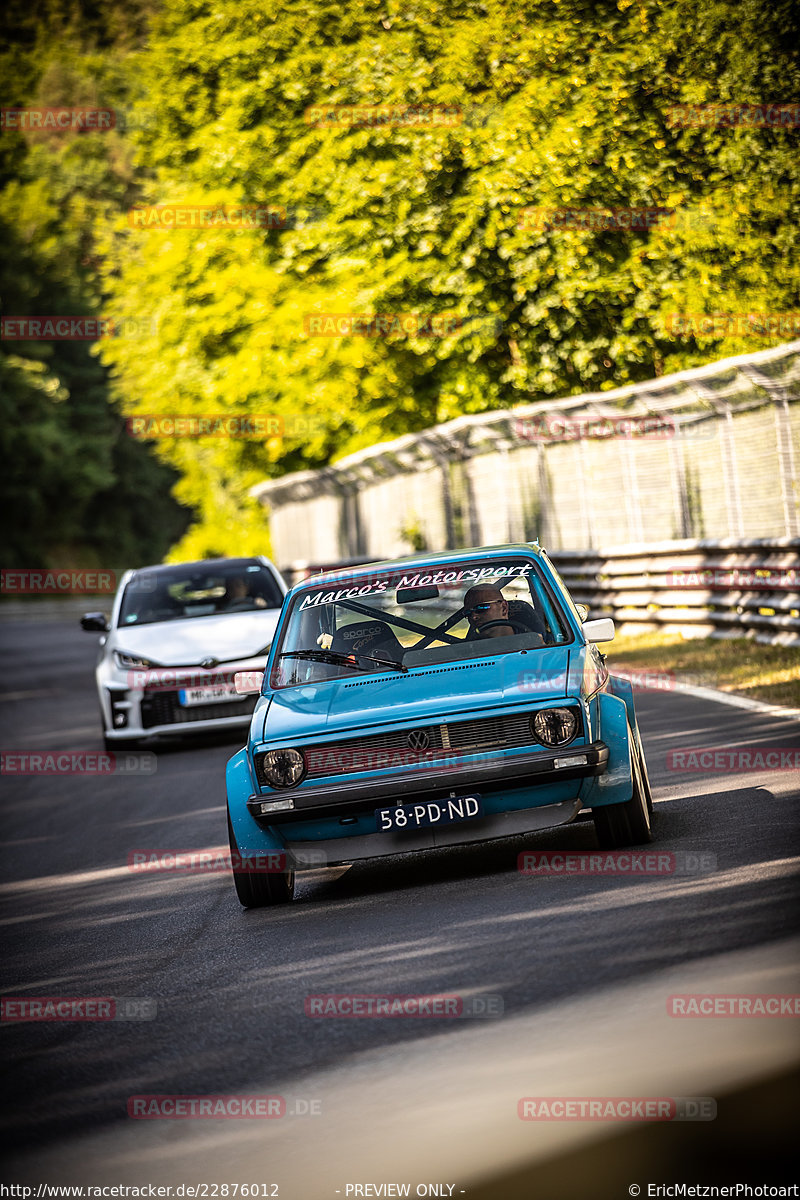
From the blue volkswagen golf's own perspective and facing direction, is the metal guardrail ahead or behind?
behind

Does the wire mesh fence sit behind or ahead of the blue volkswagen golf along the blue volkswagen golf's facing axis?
behind

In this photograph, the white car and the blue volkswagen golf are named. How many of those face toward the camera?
2

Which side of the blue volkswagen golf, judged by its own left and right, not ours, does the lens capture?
front

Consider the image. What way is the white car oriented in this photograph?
toward the camera

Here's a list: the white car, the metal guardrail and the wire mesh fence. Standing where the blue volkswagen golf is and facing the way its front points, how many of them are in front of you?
0

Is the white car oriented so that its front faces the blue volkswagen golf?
yes

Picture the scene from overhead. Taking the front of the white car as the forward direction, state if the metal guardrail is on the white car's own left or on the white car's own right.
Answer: on the white car's own left

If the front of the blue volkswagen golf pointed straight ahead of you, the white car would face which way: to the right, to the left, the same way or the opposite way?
the same way

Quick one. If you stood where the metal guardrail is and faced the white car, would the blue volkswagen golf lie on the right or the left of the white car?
left

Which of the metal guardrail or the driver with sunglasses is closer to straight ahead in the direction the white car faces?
the driver with sunglasses

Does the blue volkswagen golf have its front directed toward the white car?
no
